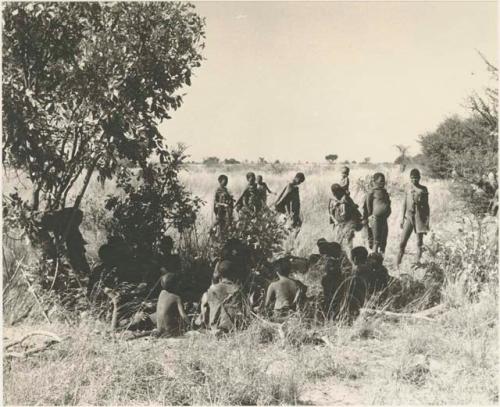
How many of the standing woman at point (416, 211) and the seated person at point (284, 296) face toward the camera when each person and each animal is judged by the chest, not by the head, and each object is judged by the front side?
1

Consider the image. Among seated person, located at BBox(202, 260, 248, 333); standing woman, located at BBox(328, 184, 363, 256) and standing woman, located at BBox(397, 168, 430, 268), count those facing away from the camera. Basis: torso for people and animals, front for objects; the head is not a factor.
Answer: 1

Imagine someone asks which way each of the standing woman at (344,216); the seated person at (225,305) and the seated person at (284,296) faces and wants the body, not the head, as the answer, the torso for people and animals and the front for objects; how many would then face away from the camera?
2

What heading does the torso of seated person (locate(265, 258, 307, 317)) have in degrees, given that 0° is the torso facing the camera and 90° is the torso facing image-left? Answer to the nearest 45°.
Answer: approximately 180°

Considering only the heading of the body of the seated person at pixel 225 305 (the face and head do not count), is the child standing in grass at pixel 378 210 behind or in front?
in front

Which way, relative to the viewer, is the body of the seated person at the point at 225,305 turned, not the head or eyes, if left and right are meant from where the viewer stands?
facing away from the viewer

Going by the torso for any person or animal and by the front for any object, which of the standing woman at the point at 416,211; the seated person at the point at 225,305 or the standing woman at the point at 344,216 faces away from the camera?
the seated person

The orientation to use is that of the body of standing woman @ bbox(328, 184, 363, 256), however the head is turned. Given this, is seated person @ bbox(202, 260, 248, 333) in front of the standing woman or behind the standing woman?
in front

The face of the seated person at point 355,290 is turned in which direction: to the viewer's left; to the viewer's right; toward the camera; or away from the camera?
away from the camera

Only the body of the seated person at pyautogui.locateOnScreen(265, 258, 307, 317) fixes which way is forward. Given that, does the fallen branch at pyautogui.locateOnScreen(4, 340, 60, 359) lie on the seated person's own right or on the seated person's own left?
on the seated person's own left

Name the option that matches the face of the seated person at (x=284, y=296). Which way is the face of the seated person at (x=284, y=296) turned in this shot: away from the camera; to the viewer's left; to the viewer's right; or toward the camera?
away from the camera

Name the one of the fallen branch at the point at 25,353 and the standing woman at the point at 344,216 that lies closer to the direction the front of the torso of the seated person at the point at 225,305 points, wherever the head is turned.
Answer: the standing woman

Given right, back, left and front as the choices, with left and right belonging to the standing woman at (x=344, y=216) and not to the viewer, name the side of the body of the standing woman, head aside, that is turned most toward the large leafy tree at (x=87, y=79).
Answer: front
